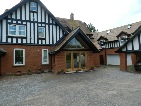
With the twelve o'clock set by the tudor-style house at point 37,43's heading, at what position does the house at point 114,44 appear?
The house is roughly at 8 o'clock from the tudor-style house.

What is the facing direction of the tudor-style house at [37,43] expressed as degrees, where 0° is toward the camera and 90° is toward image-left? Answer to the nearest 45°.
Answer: approximately 0°
